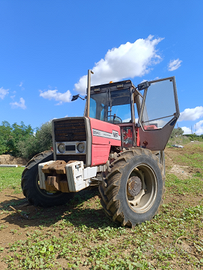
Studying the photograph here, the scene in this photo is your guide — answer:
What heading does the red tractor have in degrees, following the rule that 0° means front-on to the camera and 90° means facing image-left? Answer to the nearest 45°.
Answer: approximately 45°
